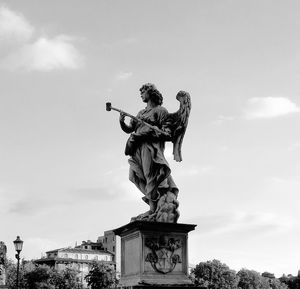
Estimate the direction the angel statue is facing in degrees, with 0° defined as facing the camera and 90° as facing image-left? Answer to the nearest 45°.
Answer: approximately 45°
